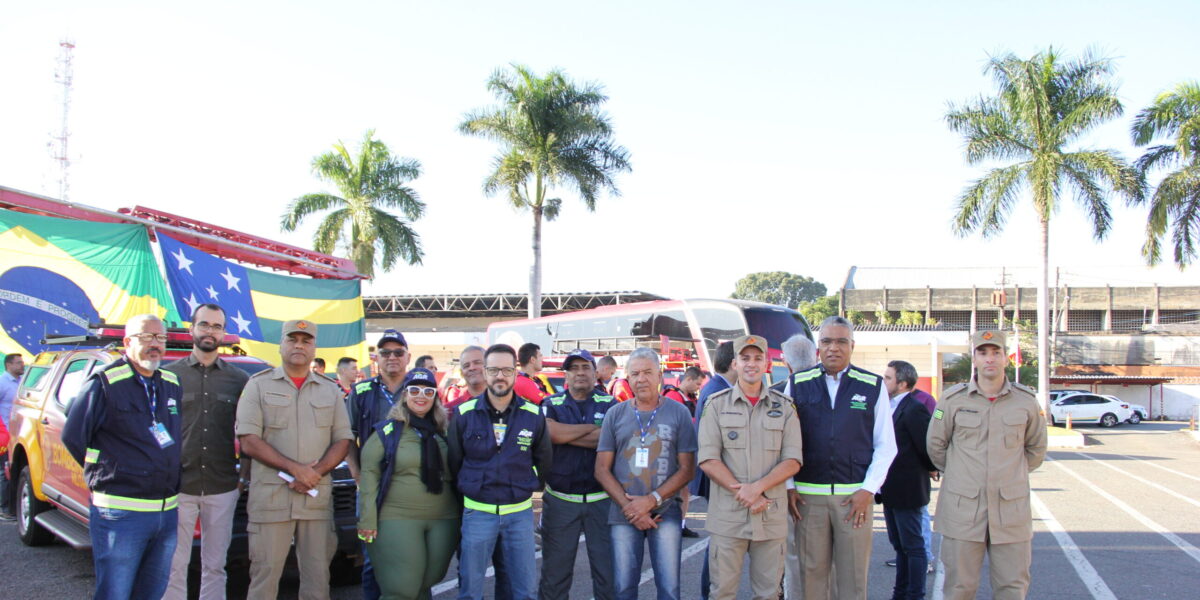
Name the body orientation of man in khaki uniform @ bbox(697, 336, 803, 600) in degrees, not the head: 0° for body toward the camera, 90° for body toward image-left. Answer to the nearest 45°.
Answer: approximately 0°

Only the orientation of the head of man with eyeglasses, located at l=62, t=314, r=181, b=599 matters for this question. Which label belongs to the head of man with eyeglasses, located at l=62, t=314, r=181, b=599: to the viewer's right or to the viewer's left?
to the viewer's right

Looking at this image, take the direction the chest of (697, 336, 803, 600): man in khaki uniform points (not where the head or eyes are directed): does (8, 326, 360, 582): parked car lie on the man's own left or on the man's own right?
on the man's own right

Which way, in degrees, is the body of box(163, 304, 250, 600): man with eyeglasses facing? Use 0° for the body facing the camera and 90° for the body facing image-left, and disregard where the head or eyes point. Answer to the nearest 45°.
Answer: approximately 0°

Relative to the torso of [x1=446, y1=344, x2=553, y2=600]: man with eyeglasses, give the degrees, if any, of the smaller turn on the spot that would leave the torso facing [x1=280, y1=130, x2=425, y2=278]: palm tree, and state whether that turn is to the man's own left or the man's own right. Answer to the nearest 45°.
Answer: approximately 180°

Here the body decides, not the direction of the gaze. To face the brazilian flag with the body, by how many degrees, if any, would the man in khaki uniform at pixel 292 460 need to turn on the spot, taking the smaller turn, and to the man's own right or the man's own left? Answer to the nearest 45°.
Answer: approximately 180°

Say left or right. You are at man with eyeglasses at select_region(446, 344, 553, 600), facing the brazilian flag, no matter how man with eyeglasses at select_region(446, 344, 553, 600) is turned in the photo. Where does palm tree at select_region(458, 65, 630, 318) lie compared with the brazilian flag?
right
